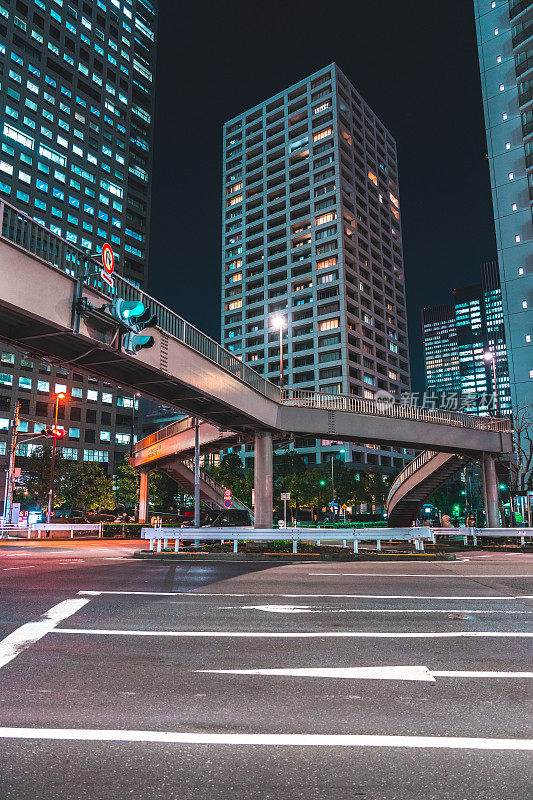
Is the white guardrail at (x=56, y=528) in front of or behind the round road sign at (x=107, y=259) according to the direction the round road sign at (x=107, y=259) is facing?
behind

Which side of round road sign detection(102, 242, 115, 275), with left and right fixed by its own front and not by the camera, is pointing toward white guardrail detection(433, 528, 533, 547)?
left

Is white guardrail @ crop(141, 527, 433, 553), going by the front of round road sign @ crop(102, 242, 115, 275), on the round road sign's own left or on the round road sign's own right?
on the round road sign's own left

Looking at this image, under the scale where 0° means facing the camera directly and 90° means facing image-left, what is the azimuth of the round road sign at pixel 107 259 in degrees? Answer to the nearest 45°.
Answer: approximately 315°
